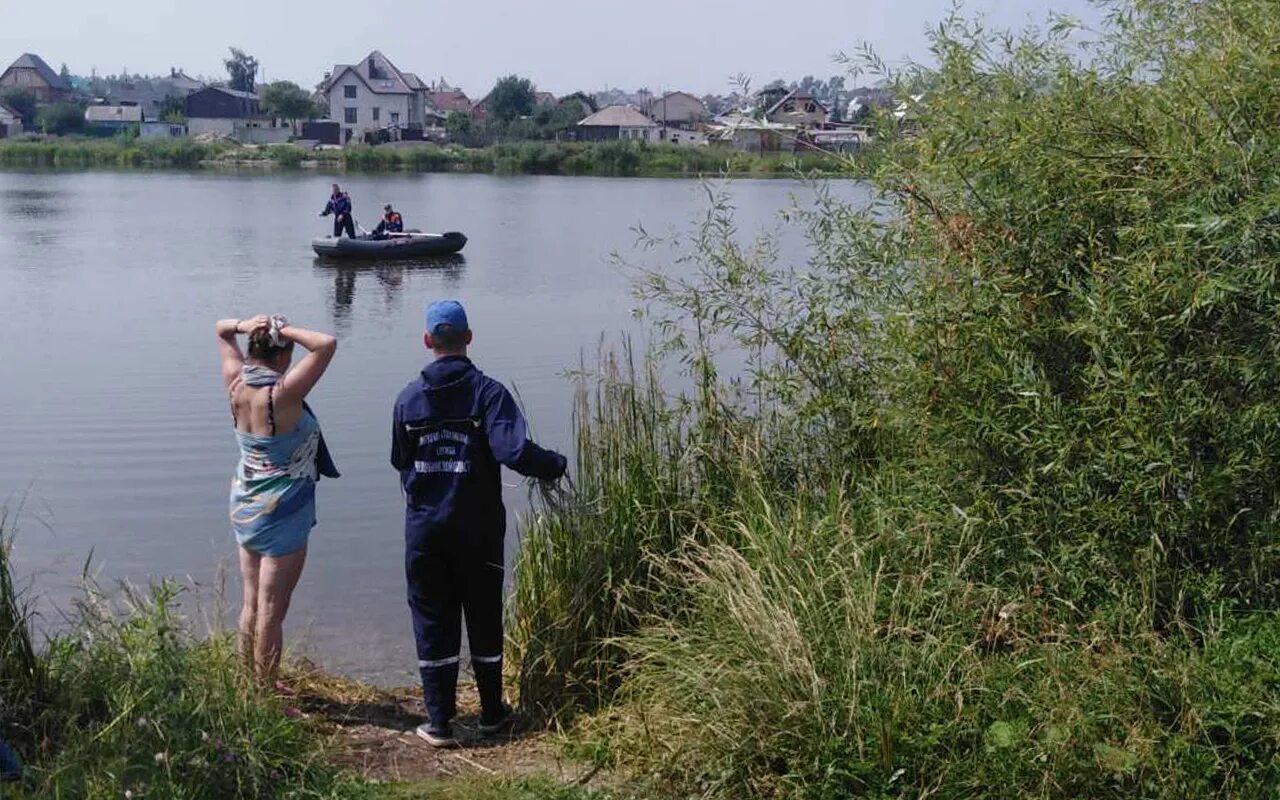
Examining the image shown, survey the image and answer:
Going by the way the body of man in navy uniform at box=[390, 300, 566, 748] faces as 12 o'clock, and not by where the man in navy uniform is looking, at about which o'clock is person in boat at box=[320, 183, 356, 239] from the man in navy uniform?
The person in boat is roughly at 12 o'clock from the man in navy uniform.

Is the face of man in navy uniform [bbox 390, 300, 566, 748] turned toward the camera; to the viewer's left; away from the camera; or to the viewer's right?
away from the camera

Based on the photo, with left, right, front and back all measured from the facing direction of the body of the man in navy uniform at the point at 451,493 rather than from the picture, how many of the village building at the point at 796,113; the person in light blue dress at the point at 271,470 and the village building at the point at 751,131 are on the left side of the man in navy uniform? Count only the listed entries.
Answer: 1

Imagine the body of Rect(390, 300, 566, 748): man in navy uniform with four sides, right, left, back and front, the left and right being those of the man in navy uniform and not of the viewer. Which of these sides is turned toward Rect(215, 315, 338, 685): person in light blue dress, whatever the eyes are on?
left

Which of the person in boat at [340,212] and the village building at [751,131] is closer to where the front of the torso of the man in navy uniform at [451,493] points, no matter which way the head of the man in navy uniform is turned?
the person in boat

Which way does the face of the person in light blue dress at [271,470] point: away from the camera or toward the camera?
away from the camera

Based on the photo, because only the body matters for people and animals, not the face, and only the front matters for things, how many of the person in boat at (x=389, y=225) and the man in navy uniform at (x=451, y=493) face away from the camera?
1

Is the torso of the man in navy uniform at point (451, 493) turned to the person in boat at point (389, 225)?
yes

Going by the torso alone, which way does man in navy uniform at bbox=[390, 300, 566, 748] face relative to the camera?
away from the camera
